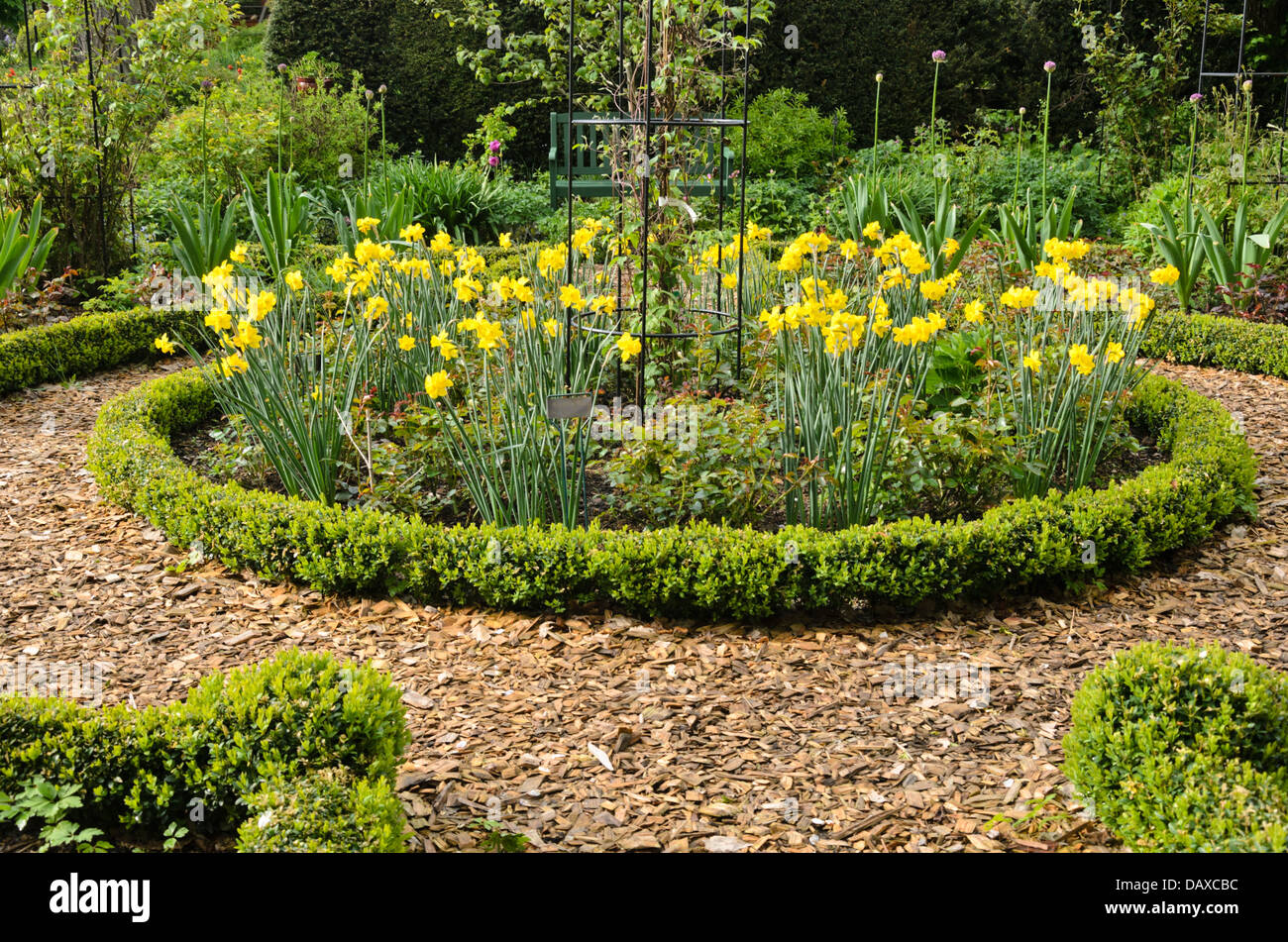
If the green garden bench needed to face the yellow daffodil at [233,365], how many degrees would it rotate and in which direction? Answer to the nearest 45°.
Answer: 0° — it already faces it

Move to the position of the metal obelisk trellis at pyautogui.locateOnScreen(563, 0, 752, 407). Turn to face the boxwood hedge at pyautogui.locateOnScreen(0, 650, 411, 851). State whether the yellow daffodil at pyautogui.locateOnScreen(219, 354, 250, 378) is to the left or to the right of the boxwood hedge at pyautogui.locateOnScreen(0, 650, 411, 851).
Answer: right

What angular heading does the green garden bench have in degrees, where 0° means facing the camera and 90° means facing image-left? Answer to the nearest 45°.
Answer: approximately 0°

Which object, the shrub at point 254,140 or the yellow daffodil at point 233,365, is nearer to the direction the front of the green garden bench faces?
the yellow daffodil

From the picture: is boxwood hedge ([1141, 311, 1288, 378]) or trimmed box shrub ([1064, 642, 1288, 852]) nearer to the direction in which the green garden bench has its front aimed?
the trimmed box shrub

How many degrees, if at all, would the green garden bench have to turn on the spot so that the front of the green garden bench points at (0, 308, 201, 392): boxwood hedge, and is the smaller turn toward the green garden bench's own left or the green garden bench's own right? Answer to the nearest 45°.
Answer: approximately 45° to the green garden bench's own right

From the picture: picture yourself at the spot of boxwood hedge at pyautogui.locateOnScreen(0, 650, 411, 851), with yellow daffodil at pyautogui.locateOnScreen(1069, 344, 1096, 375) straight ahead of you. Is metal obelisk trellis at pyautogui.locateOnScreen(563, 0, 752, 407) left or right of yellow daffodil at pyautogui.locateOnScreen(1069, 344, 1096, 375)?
left

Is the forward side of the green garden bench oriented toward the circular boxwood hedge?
yes

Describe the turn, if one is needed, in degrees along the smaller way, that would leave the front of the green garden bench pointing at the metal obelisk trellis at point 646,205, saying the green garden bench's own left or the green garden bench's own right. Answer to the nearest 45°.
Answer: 0° — it already faces it

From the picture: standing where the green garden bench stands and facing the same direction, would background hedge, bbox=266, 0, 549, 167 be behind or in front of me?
behind

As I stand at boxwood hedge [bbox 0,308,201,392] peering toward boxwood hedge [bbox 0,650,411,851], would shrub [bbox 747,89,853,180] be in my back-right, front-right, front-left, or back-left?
back-left

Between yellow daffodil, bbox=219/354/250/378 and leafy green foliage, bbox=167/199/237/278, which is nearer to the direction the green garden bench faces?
the yellow daffodil
